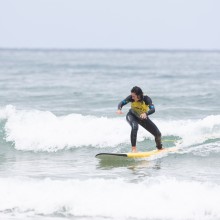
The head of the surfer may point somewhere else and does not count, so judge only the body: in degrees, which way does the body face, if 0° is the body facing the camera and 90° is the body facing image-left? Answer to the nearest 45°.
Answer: approximately 45°
